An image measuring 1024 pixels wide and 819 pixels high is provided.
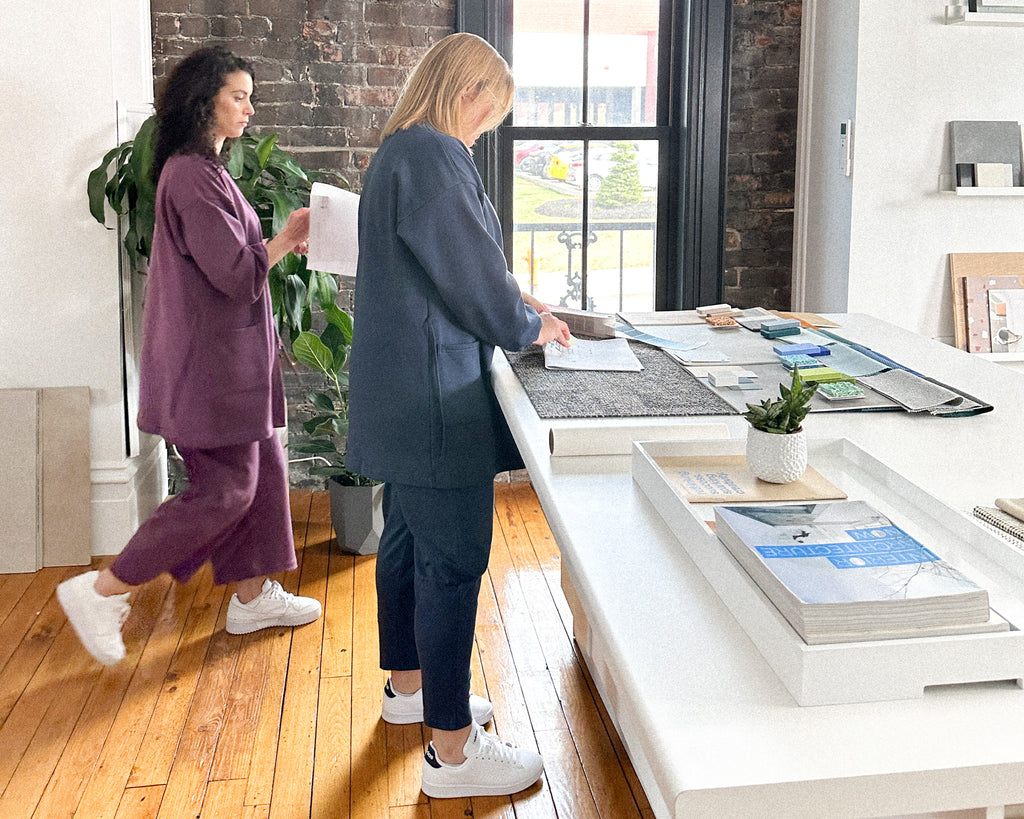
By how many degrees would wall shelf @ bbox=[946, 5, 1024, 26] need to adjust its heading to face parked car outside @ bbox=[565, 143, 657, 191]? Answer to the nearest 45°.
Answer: approximately 180°

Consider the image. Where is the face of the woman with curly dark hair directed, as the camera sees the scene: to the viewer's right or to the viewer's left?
to the viewer's right

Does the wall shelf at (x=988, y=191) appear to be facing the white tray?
yes

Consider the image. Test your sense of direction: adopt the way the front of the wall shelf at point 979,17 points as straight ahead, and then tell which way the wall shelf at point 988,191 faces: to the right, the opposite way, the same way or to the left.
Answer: the same way

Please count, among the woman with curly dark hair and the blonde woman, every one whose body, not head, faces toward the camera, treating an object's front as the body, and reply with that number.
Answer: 0

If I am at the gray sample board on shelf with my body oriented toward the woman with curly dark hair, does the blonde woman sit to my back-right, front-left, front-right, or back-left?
front-left

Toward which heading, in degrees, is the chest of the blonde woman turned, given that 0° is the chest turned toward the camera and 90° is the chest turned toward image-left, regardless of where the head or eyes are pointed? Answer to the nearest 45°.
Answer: approximately 270°

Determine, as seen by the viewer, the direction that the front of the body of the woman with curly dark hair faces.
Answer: to the viewer's right

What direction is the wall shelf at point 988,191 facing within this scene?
toward the camera

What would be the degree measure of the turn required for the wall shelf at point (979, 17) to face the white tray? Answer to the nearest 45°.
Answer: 0° — it already faces it

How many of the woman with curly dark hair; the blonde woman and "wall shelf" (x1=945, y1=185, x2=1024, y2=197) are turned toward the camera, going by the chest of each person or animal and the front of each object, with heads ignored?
1
